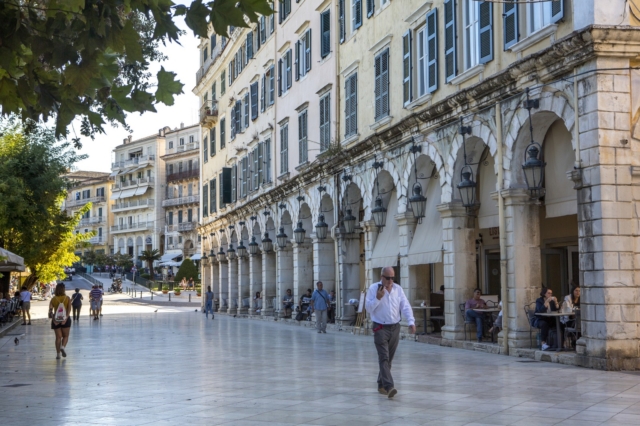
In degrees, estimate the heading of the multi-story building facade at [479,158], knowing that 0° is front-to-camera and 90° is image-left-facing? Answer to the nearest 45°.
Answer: approximately 45°

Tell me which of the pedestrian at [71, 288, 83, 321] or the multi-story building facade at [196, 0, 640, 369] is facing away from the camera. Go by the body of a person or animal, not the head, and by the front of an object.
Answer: the pedestrian

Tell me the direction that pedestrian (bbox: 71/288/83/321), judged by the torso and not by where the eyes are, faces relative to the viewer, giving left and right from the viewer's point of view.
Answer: facing away from the viewer

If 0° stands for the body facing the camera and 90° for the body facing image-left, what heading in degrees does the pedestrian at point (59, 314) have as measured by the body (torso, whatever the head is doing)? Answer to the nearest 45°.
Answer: approximately 180°

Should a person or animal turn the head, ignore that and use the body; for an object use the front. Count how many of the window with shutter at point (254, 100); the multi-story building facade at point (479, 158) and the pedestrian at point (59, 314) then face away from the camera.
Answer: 1

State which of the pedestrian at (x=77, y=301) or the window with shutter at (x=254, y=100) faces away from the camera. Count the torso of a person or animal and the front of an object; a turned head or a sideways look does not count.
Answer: the pedestrian

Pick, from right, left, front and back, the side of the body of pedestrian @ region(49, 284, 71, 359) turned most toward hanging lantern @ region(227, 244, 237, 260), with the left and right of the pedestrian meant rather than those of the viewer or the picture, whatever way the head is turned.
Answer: front

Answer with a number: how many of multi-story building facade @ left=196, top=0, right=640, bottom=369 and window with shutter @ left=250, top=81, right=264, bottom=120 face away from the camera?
0

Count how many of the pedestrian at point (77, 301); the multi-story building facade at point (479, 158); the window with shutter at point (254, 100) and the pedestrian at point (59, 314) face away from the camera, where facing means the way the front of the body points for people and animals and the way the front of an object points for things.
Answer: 2

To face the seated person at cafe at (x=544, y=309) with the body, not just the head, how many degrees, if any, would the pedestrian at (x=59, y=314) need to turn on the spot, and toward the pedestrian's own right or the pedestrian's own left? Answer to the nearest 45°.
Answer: approximately 90° to the pedestrian's own right

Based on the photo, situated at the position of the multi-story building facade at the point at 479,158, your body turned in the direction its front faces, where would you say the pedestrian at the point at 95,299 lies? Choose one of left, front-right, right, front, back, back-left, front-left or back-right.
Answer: right
